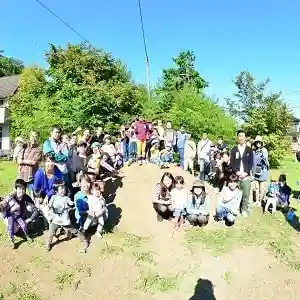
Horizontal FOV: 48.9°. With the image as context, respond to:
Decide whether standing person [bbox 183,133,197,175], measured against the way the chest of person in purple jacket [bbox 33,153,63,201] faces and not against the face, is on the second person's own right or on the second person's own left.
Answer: on the second person's own left

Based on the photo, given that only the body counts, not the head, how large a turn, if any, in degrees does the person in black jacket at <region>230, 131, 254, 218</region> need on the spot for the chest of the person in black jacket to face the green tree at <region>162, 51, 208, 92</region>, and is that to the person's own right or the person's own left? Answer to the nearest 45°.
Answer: approximately 180°

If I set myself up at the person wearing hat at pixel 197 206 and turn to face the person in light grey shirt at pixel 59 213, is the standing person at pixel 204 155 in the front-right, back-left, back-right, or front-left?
back-right

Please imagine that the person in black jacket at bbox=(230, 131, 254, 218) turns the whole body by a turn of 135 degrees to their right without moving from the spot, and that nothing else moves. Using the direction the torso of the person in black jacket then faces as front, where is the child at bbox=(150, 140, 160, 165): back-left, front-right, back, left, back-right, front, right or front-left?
front

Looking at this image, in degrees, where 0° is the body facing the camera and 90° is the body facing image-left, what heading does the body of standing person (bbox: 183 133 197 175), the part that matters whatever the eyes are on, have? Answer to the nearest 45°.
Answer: approximately 0°

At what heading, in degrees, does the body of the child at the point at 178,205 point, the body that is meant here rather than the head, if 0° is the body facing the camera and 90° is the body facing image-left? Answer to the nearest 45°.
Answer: approximately 0°

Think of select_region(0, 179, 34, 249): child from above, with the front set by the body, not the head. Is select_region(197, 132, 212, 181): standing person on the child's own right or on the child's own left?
on the child's own left

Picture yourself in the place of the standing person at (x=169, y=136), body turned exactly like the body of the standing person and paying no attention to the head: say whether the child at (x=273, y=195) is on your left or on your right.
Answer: on your left
